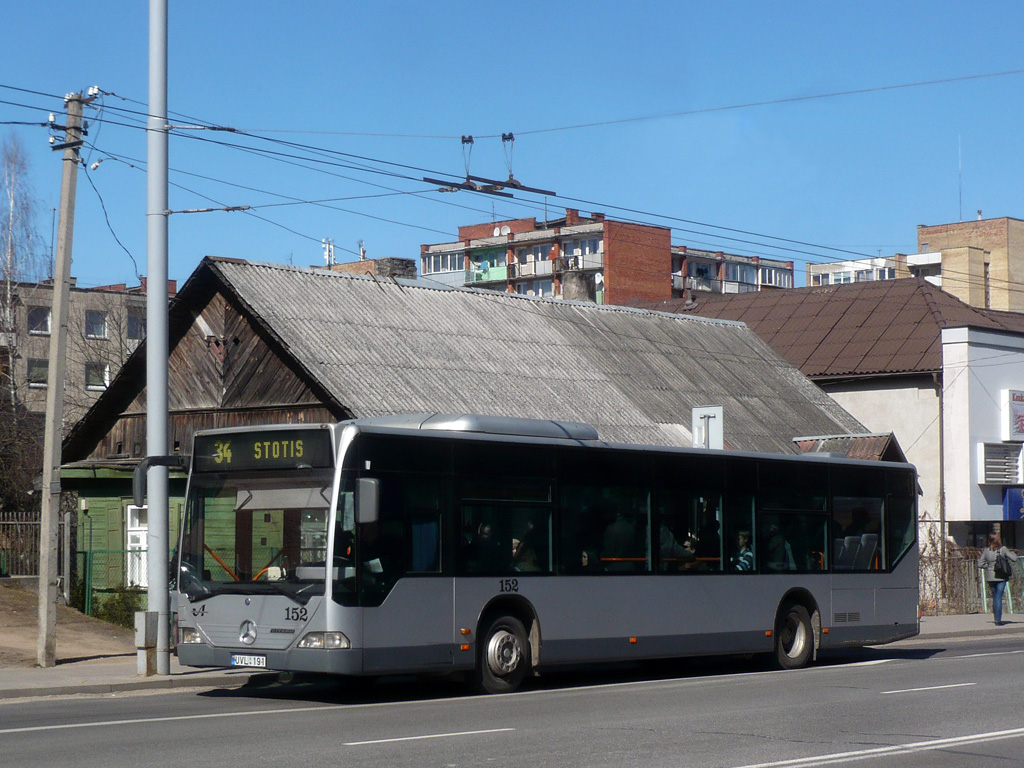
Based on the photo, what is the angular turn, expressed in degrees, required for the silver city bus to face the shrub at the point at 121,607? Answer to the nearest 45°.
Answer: approximately 90° to its right

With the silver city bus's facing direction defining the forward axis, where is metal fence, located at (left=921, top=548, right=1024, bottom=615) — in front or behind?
behind

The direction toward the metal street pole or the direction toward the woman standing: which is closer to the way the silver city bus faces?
the metal street pole

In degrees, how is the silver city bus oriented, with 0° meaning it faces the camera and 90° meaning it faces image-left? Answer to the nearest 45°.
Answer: approximately 45°

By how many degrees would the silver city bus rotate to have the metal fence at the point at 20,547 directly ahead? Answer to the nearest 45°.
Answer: approximately 90° to its right

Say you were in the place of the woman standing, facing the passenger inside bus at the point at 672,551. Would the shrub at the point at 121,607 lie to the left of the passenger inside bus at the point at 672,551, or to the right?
right

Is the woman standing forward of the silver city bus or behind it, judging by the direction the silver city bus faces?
behind
